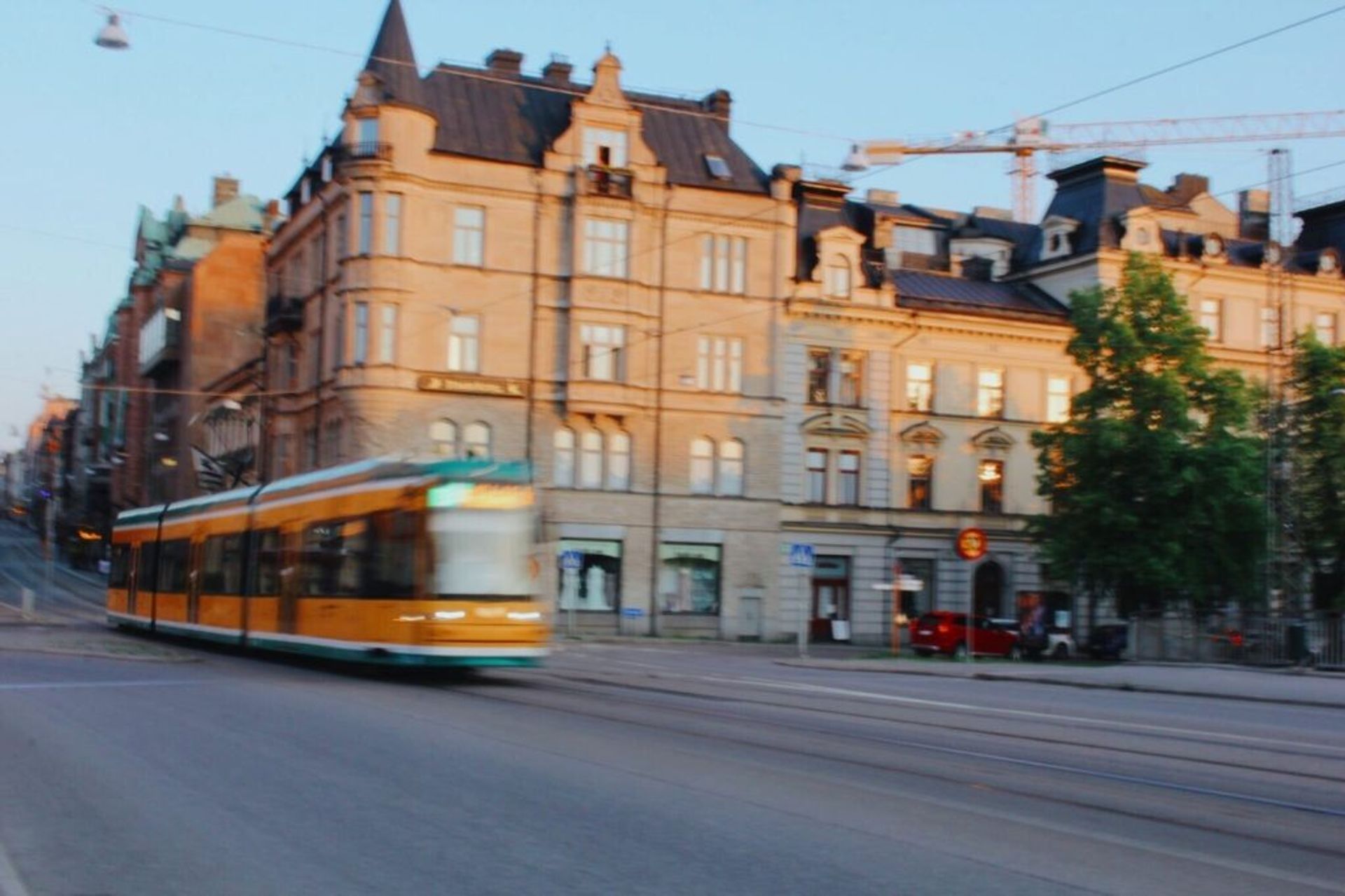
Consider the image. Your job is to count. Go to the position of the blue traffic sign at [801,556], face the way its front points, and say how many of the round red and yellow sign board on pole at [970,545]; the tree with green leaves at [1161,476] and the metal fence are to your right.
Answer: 0

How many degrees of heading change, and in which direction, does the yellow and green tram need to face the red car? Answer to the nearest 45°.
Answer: approximately 90° to its left

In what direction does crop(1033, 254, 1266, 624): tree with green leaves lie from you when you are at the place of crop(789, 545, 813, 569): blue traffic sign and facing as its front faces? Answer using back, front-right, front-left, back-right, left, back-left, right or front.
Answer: back-left

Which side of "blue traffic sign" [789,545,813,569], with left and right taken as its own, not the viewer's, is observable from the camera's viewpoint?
front

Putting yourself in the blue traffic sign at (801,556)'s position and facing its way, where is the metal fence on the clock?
The metal fence is roughly at 8 o'clock from the blue traffic sign.

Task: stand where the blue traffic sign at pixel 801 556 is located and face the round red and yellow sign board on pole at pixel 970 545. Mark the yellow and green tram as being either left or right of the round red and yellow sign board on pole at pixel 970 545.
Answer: right

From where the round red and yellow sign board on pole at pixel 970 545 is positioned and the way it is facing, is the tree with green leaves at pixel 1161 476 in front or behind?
behind

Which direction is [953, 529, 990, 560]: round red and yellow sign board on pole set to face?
toward the camera

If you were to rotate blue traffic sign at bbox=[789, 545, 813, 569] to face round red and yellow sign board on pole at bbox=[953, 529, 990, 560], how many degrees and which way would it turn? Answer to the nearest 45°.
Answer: approximately 45° to its left

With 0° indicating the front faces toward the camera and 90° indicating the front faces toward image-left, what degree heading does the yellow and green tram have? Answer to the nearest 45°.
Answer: approximately 315°

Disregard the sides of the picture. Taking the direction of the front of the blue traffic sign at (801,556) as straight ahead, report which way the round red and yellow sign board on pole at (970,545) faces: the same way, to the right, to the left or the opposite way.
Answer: the same way

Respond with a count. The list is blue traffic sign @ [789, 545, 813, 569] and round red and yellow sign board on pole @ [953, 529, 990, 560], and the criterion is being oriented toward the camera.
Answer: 2

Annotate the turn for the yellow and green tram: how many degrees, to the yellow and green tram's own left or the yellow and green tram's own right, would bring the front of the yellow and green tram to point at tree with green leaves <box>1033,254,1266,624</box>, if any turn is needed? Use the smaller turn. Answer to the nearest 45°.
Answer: approximately 90° to the yellow and green tram's own left
